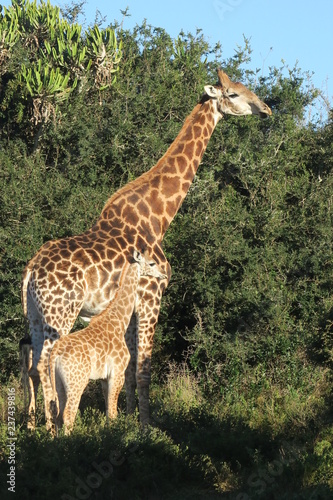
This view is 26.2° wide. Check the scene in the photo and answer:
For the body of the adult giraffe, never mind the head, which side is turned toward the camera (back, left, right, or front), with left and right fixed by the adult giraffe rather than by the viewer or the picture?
right

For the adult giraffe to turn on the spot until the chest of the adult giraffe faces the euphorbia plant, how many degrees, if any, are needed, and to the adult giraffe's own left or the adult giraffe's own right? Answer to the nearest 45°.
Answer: approximately 90° to the adult giraffe's own left

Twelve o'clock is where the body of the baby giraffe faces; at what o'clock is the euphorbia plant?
The euphorbia plant is roughly at 10 o'clock from the baby giraffe.

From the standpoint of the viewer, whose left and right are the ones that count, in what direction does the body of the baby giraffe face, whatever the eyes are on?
facing away from the viewer and to the right of the viewer
